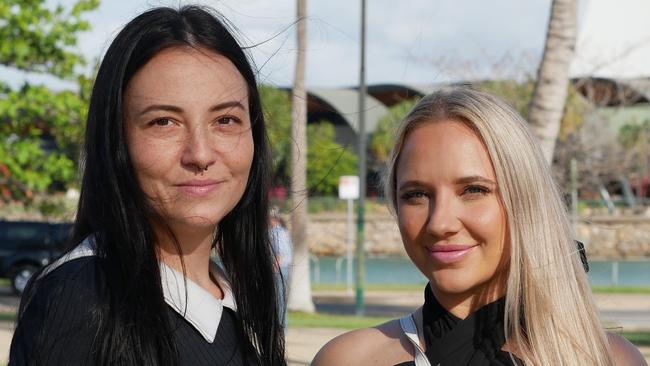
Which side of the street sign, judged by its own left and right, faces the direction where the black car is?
right

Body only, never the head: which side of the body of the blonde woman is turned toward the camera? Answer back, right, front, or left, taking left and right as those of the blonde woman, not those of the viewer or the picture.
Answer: front

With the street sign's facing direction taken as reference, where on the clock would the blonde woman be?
The blonde woman is roughly at 12 o'clock from the street sign.

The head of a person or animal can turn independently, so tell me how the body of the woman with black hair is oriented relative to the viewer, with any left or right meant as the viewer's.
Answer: facing the viewer and to the right of the viewer

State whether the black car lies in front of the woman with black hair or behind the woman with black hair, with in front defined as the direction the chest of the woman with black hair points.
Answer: behind

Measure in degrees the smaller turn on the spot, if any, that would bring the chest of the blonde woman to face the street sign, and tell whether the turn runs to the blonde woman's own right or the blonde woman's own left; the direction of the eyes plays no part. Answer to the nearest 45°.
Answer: approximately 180°

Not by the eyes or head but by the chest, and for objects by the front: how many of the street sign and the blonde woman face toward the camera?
2

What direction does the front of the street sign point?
toward the camera

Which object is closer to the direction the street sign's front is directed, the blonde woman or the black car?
the blonde woman

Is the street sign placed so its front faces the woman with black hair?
yes
